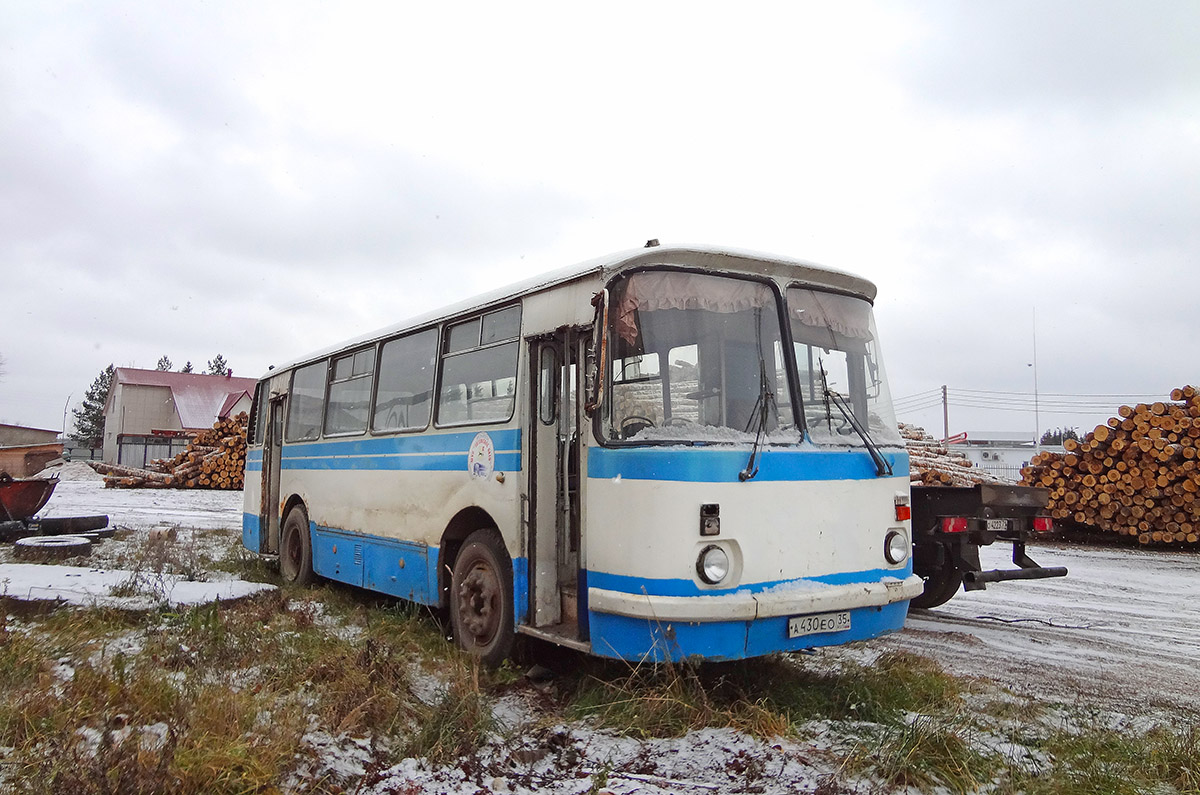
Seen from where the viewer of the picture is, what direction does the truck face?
facing away from the viewer and to the left of the viewer

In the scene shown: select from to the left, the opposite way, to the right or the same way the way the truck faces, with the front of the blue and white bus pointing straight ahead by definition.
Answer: the opposite way

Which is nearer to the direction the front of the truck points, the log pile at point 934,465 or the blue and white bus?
the log pile

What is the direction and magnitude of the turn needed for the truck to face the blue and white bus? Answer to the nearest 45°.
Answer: approximately 90° to its left

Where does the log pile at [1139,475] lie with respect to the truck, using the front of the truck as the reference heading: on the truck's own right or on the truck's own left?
on the truck's own right

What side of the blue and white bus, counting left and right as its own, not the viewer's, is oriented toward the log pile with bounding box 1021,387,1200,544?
left

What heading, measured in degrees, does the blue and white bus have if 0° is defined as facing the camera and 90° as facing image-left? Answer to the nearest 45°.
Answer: approximately 315°

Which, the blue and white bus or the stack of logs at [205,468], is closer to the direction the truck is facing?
the stack of logs

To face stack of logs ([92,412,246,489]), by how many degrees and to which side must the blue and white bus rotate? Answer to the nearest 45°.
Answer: approximately 180°

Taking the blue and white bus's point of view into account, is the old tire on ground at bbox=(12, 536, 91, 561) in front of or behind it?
behind

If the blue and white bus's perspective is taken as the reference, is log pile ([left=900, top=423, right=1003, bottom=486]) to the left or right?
on its left
